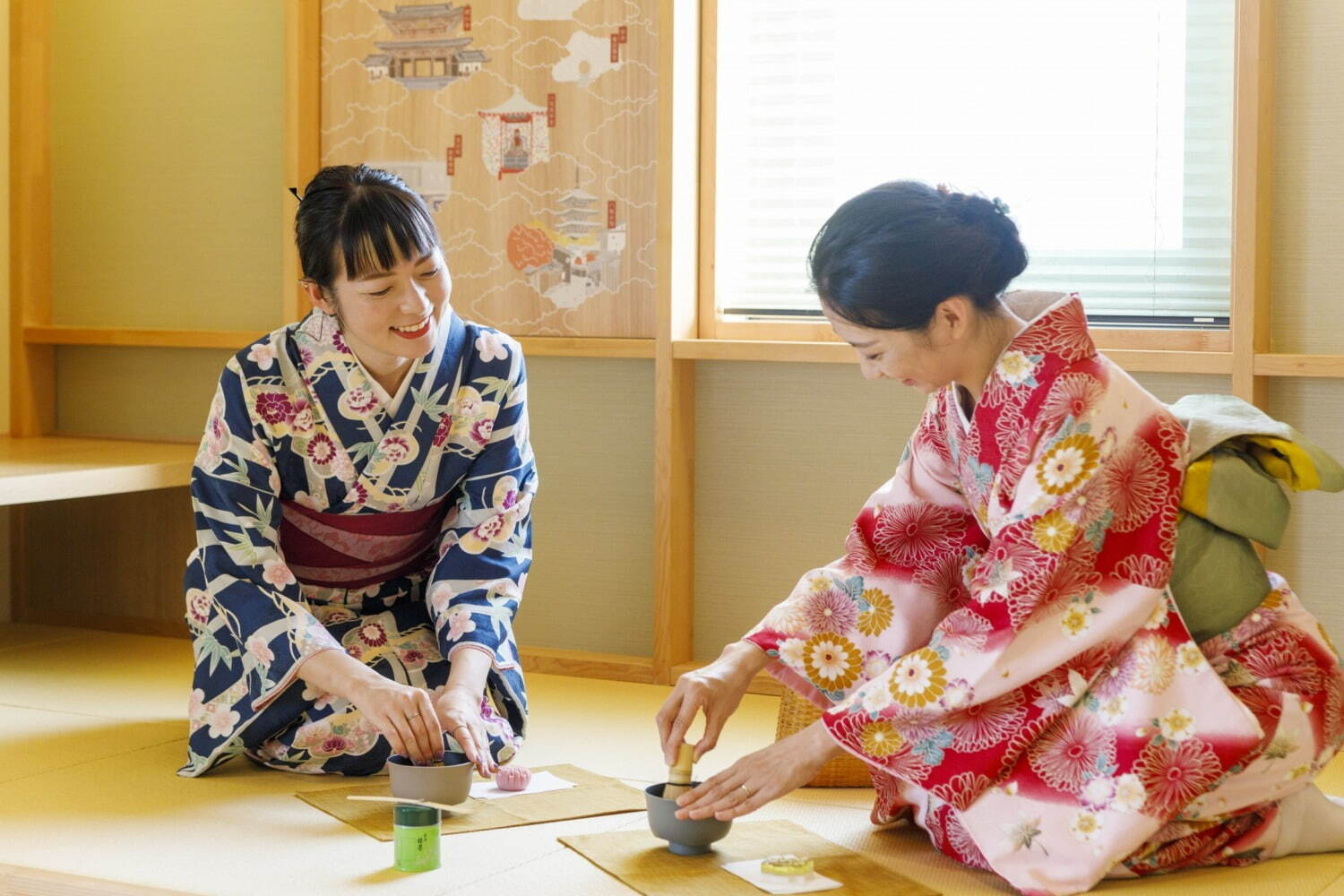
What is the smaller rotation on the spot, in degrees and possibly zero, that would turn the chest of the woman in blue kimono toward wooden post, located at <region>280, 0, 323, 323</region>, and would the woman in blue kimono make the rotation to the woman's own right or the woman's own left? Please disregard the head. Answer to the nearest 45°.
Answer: approximately 135° to the woman's own left

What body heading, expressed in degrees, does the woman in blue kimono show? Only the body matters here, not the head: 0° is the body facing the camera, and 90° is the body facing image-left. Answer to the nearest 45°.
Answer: approximately 315°

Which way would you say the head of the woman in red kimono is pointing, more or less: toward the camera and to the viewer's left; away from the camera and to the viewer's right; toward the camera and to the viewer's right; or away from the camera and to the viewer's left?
toward the camera and to the viewer's left

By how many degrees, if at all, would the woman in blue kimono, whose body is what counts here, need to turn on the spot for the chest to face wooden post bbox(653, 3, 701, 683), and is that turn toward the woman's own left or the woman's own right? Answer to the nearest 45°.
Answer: approximately 90° to the woman's own left

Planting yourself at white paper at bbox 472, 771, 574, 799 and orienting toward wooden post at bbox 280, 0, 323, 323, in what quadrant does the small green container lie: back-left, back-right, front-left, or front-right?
back-left

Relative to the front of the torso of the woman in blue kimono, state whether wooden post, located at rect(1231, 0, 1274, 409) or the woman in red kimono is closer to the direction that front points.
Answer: the woman in red kimono

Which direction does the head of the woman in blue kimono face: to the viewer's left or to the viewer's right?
to the viewer's right

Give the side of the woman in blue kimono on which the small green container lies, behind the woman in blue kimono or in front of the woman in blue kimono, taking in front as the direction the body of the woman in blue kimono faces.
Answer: in front

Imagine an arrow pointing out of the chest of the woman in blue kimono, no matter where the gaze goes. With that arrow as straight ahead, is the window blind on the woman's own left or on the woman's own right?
on the woman's own left

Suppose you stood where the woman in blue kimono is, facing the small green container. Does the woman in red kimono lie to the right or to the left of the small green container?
left

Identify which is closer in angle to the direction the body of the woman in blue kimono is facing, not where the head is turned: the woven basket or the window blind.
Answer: the woven basket

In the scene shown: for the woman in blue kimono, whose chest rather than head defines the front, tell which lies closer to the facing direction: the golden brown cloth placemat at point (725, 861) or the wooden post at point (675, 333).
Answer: the golden brown cloth placemat

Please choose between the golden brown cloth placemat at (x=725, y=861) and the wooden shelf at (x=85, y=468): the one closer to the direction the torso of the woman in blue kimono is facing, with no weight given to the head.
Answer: the golden brown cloth placemat

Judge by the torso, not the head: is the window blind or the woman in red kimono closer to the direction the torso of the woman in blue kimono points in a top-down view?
the woman in red kimono
